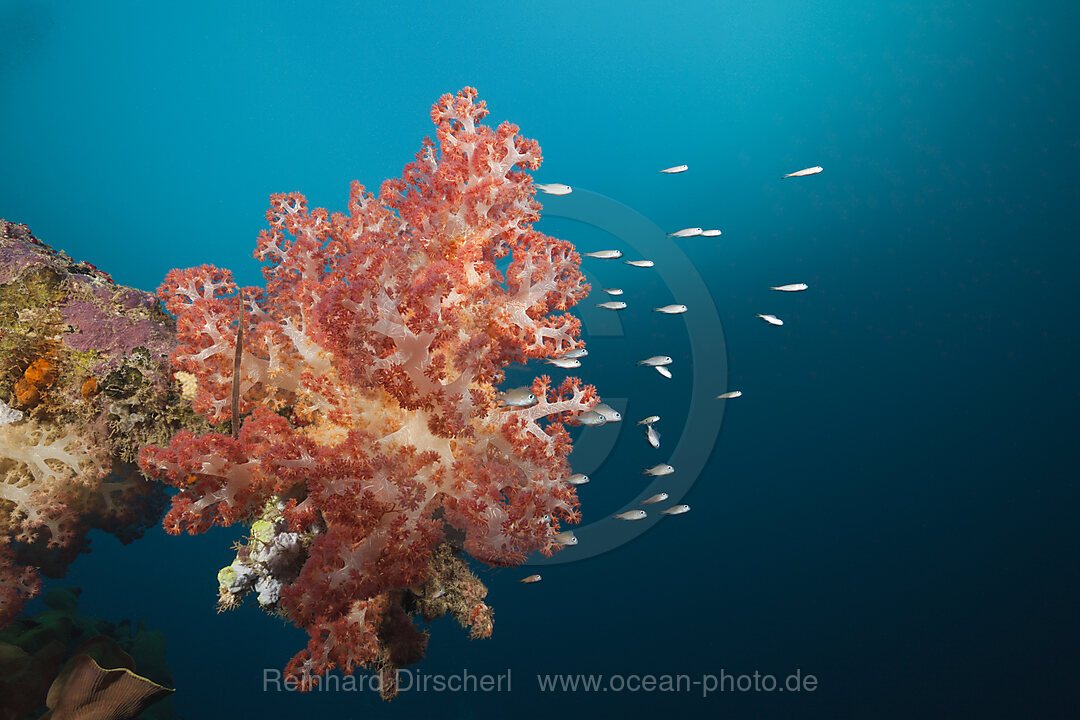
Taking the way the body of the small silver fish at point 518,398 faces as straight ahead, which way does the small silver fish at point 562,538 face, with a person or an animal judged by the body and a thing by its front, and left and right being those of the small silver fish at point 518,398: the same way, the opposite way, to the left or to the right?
the same way

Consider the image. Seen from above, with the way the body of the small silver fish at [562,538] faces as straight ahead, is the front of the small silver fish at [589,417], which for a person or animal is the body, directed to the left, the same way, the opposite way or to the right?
the same way

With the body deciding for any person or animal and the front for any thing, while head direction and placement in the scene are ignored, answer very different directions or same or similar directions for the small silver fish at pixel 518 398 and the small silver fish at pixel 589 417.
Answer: same or similar directions

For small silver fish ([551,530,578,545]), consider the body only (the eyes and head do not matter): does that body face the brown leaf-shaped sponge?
no
